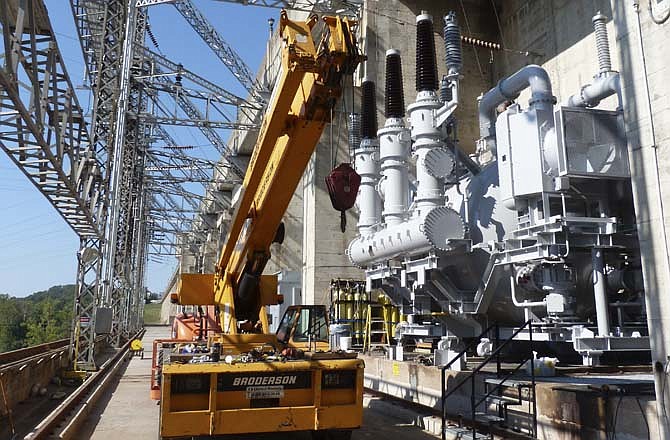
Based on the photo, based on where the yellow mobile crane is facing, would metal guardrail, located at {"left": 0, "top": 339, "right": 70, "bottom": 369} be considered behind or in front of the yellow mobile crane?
behind

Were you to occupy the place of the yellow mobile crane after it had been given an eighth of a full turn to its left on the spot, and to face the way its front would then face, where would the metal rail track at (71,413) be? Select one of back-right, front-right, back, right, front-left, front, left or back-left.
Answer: back
